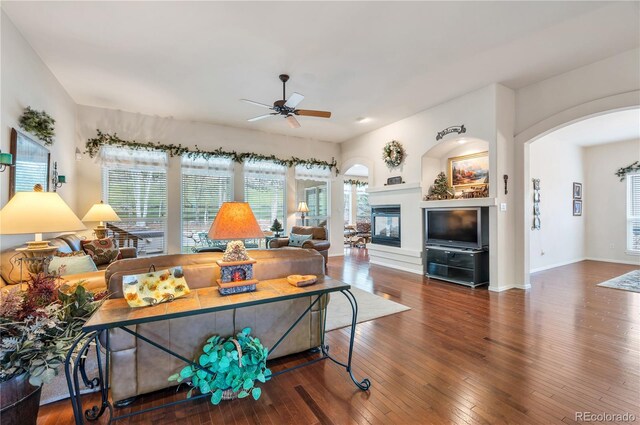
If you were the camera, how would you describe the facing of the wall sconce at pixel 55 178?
facing to the right of the viewer

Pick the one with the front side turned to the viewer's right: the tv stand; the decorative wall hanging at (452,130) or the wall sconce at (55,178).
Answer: the wall sconce

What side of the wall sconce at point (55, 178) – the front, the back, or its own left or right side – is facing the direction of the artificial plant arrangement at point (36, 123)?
right

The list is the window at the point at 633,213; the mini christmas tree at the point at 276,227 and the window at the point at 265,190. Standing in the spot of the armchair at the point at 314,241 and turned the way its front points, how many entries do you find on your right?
2

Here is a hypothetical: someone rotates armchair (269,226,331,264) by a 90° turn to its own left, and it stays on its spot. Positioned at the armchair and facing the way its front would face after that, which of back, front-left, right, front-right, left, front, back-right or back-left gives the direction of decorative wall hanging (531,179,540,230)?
front-left

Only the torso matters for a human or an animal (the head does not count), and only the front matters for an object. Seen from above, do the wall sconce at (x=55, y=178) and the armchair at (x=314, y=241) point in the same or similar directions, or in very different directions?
very different directions

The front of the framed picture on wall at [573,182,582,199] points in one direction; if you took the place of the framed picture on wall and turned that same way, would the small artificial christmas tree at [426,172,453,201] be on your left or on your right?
on your right

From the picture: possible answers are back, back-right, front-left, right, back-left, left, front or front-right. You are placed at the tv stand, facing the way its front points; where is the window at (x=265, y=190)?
front-right

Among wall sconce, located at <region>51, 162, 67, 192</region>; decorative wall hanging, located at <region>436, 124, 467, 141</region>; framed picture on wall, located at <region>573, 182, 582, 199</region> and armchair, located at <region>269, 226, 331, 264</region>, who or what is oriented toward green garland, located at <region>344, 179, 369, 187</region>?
the wall sconce
